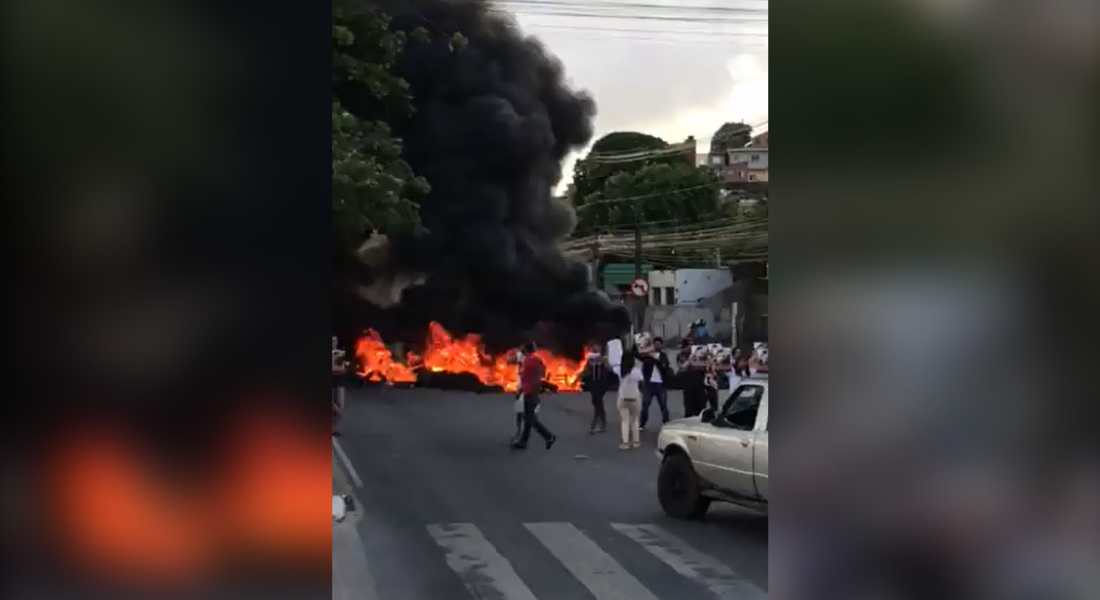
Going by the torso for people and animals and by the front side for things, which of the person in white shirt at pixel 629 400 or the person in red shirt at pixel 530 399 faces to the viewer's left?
the person in red shirt at pixel 530 399

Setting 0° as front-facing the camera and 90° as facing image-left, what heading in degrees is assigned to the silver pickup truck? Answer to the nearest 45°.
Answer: approximately 135°

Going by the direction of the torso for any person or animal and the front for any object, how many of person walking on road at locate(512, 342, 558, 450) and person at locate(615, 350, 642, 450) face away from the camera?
1

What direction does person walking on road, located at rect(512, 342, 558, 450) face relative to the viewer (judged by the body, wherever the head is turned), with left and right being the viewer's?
facing to the left of the viewer

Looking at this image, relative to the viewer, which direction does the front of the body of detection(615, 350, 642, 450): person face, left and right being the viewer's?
facing away from the viewer
